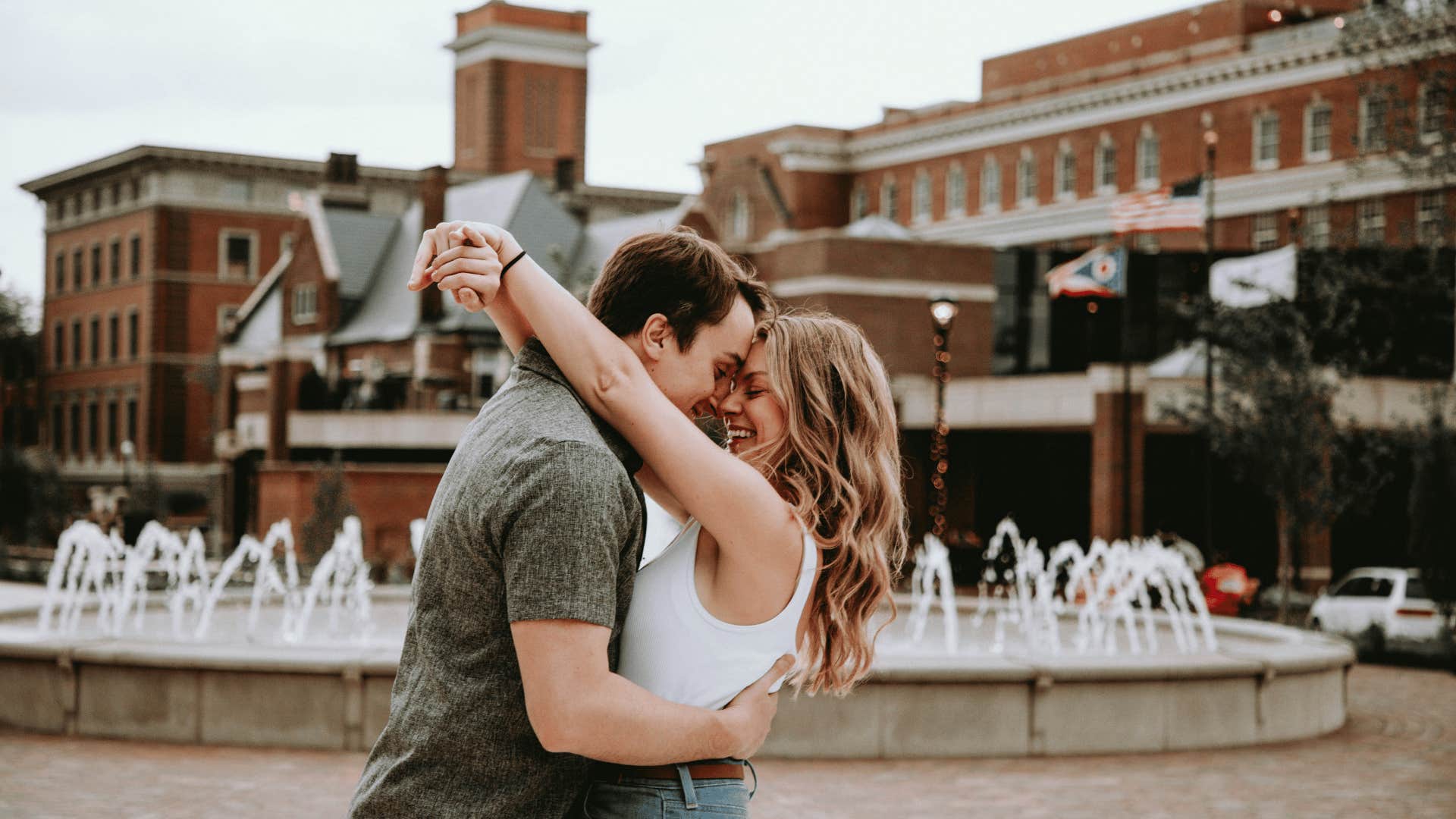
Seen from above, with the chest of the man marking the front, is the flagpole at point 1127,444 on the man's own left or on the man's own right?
on the man's own left

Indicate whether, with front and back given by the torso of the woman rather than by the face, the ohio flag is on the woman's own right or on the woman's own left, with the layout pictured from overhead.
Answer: on the woman's own right

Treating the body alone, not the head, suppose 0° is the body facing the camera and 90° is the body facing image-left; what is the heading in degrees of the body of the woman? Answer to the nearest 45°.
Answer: approximately 90°

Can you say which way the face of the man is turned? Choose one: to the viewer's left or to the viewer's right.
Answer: to the viewer's right

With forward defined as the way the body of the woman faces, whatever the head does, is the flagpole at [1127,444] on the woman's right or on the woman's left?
on the woman's right

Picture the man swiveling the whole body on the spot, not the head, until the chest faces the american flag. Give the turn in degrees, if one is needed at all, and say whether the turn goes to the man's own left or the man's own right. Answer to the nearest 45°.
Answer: approximately 90° to the man's own left

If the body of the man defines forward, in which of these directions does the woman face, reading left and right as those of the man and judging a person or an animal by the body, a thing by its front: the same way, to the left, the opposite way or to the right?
the opposite way

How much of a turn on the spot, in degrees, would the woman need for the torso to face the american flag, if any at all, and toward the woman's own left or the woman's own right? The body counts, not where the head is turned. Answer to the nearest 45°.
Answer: approximately 90° to the woman's own right

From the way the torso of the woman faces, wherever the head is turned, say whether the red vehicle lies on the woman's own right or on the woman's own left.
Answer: on the woman's own right

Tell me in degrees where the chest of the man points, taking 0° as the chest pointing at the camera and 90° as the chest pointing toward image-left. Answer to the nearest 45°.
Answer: approximately 270°
